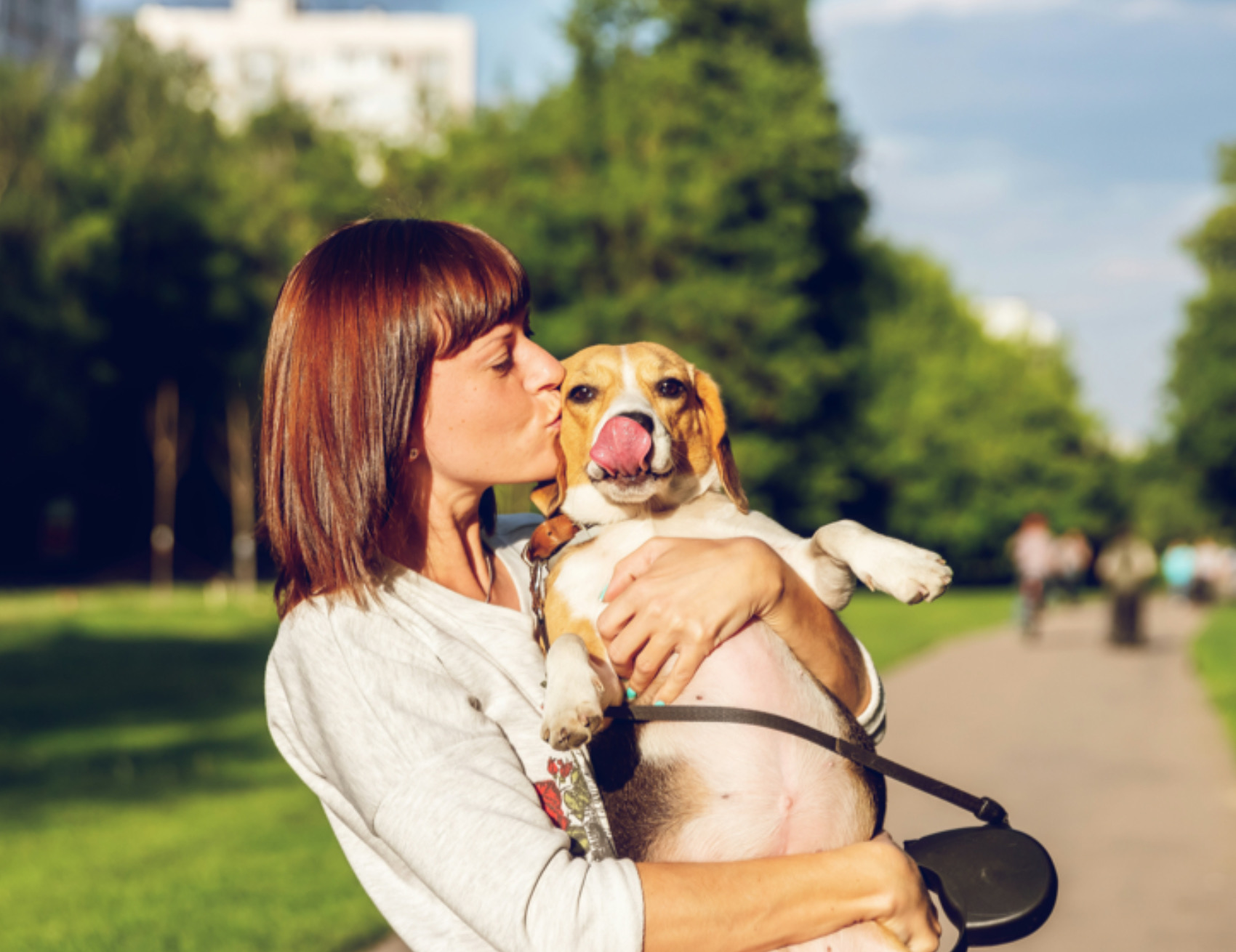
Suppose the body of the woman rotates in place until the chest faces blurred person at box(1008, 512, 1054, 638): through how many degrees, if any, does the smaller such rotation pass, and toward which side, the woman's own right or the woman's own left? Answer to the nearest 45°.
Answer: approximately 90° to the woman's own left

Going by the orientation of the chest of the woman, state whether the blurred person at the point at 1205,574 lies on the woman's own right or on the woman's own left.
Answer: on the woman's own left

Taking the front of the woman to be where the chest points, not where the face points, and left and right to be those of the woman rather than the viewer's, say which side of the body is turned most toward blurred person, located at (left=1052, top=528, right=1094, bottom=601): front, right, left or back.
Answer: left

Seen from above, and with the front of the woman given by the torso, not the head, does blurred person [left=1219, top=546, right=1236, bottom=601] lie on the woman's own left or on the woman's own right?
on the woman's own left

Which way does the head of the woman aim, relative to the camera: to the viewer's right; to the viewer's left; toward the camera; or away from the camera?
to the viewer's right

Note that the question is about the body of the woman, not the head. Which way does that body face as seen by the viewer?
to the viewer's right

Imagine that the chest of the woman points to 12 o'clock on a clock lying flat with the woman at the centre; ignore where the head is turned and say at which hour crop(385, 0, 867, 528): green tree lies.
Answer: The green tree is roughly at 9 o'clock from the woman.
